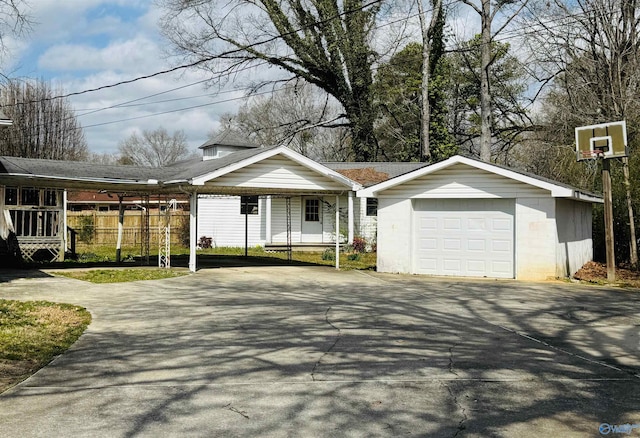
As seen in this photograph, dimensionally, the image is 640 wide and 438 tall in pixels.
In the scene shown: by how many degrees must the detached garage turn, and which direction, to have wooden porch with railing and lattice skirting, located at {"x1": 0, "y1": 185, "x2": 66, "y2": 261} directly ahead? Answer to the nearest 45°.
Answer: approximately 90° to its right

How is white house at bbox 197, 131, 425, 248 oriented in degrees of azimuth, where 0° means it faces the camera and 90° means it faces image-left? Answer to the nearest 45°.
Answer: approximately 0°

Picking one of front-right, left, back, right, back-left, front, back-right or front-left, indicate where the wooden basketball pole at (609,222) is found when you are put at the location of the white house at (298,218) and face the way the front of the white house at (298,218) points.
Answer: front-left

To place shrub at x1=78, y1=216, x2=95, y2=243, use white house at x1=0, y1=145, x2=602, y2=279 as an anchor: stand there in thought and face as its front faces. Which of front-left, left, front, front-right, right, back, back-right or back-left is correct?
back-right

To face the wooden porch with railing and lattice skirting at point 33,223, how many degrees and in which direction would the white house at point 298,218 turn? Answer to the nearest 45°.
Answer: approximately 45° to its right

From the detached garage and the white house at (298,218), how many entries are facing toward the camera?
2
